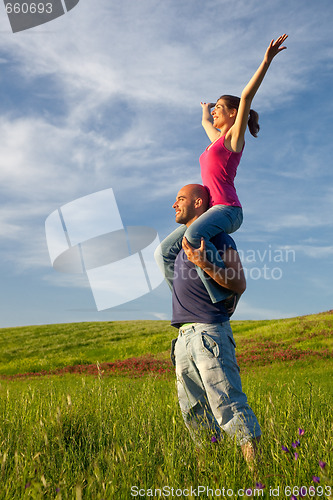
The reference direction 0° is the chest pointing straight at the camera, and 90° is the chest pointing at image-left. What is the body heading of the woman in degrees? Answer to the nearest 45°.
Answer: approximately 90°

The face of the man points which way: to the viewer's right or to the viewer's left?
to the viewer's left

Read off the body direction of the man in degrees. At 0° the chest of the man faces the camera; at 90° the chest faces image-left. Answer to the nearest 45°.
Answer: approximately 45°
